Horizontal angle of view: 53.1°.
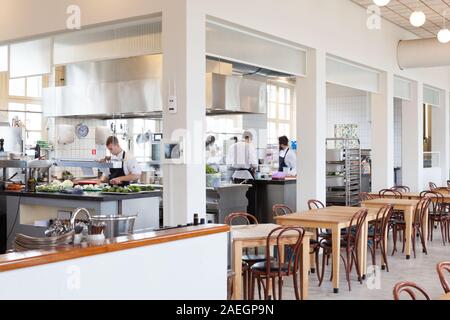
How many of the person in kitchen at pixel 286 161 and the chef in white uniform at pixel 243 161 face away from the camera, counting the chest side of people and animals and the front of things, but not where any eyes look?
1

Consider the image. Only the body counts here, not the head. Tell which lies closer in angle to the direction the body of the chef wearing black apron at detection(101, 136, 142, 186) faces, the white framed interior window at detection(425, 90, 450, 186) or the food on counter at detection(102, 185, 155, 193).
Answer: the food on counter

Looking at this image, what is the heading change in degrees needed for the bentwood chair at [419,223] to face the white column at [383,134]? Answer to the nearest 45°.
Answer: approximately 45° to its right

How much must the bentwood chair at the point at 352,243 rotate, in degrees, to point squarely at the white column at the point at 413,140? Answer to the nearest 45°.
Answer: approximately 45° to its right

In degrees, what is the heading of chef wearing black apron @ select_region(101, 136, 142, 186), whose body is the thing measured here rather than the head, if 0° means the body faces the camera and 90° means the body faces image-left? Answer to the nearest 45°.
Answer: approximately 45°

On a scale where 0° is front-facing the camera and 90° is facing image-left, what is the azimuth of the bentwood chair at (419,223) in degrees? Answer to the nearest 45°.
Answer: approximately 135°

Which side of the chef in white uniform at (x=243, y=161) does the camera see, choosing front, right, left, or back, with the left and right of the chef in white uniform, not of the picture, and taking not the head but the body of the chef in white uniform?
back

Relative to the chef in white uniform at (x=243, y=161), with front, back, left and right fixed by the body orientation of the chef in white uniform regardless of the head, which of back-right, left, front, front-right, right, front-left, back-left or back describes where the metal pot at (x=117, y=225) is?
back

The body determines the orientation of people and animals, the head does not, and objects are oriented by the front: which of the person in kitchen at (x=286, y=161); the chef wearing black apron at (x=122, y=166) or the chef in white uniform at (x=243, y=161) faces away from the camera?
the chef in white uniform

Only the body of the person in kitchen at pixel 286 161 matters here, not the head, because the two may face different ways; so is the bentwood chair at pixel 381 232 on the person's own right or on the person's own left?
on the person's own left

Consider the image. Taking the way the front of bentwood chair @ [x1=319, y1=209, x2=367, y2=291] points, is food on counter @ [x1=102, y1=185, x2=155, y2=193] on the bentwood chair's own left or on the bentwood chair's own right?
on the bentwood chair's own left

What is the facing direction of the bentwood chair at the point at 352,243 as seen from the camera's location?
facing away from the viewer and to the left of the viewer
